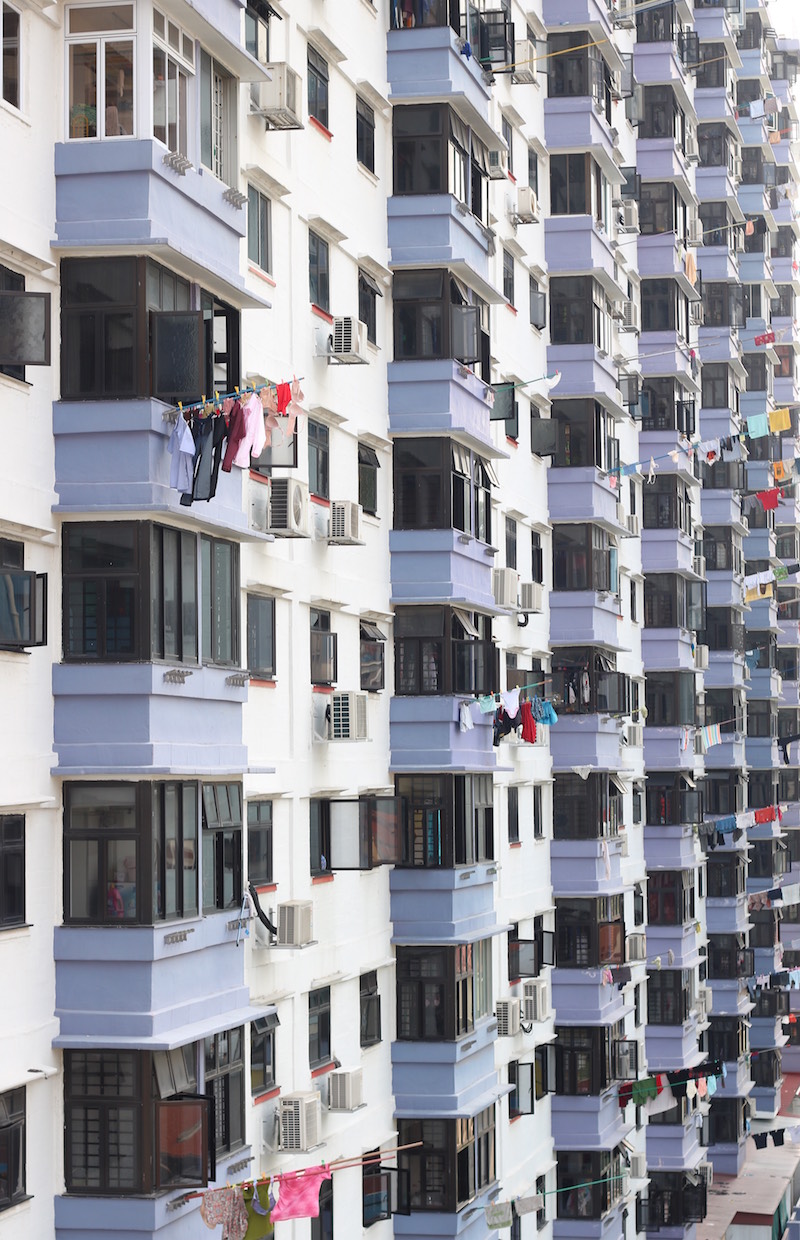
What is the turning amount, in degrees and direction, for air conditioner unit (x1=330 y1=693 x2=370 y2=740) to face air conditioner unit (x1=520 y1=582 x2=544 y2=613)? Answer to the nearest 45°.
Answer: approximately 135° to its left

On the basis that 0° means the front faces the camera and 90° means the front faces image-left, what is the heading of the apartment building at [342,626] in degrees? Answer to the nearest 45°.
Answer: approximately 315°

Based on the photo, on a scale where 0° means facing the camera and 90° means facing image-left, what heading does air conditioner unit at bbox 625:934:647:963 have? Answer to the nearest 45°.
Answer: approximately 315°

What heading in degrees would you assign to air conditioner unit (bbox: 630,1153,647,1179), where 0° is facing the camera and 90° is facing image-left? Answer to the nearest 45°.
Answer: approximately 315°
